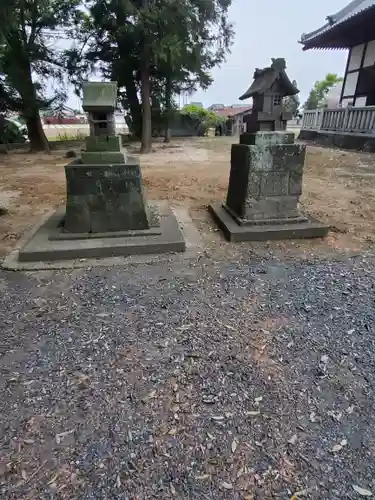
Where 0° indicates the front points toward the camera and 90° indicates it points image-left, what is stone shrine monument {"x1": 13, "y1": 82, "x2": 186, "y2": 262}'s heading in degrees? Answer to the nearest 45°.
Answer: approximately 0°

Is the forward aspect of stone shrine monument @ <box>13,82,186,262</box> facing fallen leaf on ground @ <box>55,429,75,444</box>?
yes

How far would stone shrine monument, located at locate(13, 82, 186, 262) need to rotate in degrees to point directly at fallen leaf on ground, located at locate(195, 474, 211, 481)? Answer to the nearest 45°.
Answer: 0° — it already faces it

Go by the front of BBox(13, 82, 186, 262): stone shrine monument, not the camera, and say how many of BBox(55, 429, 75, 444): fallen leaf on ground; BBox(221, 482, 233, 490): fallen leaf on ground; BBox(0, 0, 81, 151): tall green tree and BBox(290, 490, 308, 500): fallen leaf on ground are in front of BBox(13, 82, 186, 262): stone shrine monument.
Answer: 3

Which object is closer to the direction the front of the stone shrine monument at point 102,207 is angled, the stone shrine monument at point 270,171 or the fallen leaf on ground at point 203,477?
the fallen leaf on ground

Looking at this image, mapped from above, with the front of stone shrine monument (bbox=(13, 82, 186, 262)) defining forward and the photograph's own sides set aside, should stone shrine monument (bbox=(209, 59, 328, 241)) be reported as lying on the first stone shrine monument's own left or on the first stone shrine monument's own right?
on the first stone shrine monument's own left

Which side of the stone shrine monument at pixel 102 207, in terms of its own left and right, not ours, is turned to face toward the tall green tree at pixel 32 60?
back

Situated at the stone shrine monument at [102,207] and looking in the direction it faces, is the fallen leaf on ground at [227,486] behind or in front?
in front

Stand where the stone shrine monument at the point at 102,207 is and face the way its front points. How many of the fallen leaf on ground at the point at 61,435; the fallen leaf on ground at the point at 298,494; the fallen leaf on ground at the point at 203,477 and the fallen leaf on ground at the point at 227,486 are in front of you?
4

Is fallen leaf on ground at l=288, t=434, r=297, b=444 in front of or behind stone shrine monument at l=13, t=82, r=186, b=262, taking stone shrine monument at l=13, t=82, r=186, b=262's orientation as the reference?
in front

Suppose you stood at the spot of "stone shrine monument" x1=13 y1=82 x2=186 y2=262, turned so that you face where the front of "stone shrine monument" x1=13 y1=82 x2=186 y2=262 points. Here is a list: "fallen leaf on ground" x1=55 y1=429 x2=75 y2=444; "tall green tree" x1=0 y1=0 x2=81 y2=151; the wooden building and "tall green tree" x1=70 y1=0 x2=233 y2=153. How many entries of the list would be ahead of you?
1

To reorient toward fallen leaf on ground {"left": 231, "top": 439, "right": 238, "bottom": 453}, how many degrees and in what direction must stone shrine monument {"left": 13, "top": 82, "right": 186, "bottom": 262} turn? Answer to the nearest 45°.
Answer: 0° — it already faces it

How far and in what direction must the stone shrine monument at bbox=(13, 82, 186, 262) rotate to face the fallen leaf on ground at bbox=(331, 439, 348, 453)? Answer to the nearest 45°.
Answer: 0° — it already faces it

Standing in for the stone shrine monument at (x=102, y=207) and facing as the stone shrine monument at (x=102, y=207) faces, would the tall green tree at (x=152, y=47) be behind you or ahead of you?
behind

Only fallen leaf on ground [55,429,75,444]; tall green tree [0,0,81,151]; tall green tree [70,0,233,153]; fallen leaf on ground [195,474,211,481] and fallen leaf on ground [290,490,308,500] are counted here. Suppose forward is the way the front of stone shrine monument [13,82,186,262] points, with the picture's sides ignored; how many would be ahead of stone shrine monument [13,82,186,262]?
3

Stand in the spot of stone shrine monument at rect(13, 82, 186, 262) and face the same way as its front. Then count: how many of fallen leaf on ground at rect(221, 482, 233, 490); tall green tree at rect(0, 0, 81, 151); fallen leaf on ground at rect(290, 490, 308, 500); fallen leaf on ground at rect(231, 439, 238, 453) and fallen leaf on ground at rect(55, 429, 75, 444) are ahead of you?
4

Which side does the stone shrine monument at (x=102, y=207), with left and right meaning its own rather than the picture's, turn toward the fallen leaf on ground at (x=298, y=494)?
front
